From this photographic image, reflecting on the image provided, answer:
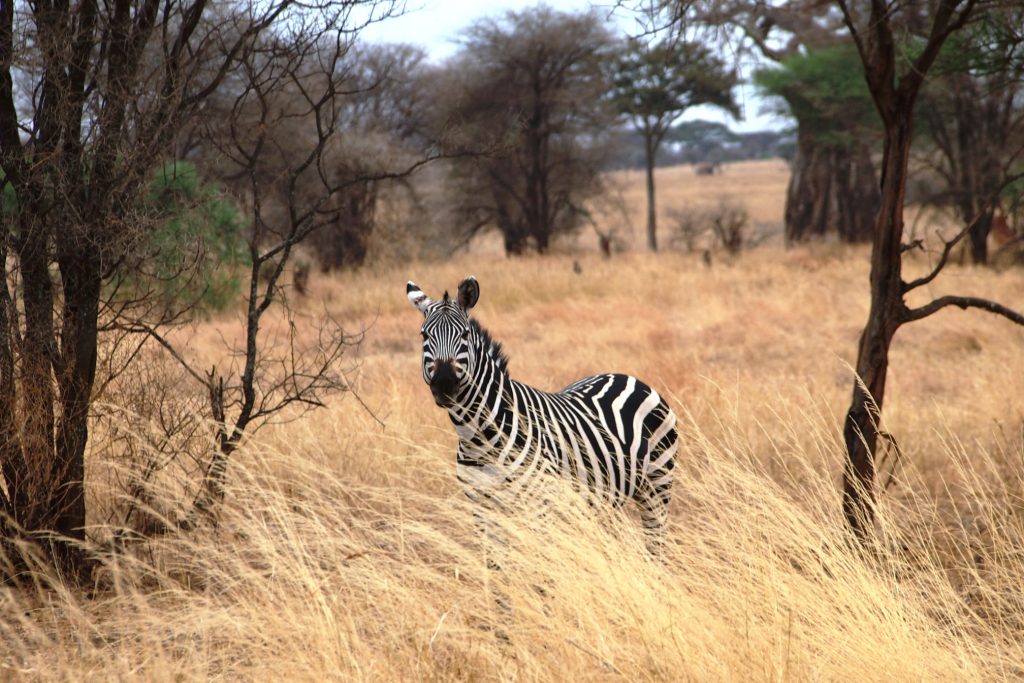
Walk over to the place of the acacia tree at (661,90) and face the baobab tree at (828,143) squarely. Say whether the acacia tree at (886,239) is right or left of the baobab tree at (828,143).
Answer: right

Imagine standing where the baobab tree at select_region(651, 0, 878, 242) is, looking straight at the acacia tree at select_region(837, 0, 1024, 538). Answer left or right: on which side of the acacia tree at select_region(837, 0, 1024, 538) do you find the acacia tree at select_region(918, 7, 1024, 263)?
left

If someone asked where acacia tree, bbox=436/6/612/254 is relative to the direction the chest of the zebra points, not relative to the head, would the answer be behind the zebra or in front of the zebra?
behind

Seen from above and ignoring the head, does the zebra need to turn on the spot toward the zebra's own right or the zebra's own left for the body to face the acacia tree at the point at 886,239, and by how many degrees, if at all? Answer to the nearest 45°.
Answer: approximately 180°

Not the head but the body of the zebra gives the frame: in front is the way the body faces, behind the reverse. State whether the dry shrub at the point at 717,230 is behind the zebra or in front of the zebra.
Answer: behind

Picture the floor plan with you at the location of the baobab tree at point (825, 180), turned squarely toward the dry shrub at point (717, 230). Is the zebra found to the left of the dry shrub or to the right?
left

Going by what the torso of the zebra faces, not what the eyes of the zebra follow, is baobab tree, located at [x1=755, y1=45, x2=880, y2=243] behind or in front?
behind

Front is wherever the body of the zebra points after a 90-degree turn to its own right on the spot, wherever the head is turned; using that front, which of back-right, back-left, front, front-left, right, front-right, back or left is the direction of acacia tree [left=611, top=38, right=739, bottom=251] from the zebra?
front-right

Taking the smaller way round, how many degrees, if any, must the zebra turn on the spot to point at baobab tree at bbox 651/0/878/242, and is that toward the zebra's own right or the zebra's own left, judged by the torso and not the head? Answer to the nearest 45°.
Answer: approximately 135° to the zebra's own right

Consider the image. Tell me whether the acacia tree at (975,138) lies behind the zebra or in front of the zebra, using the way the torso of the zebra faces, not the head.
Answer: behind

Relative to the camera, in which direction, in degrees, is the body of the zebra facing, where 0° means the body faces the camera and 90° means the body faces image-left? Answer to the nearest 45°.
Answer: approximately 45°
